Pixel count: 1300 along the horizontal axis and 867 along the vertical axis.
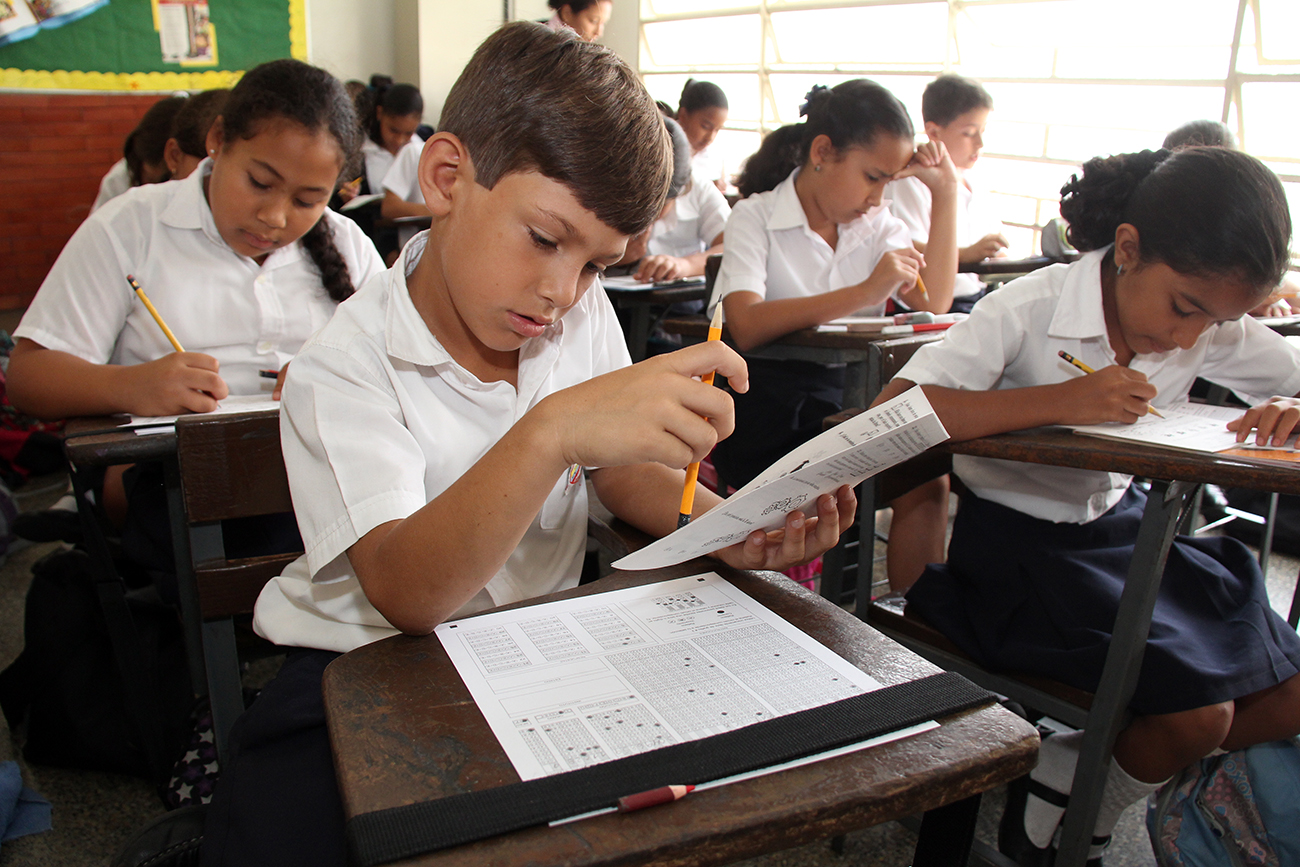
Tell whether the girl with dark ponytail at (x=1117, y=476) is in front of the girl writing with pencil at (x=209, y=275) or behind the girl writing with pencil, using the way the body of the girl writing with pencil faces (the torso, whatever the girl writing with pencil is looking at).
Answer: in front

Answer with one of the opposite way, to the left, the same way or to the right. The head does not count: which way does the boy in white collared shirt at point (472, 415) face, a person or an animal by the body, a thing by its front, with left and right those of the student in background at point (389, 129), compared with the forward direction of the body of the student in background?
the same way

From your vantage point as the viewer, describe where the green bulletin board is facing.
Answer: facing the viewer

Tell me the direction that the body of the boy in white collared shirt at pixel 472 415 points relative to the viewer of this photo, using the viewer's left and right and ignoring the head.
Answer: facing the viewer and to the right of the viewer

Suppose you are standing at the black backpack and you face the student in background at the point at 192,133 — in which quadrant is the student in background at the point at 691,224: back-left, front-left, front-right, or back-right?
front-right

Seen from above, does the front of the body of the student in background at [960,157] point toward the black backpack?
no

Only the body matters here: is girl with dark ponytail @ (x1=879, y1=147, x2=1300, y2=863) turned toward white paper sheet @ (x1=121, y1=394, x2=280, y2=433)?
no

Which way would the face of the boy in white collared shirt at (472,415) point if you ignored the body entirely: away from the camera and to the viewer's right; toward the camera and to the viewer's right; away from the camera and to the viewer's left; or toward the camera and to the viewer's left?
toward the camera and to the viewer's right

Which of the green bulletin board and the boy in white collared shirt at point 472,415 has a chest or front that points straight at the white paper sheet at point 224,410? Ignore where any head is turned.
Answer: the green bulletin board

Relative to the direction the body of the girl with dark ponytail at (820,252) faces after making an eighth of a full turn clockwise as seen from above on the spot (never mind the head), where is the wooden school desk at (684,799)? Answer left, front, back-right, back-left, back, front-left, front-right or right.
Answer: front
